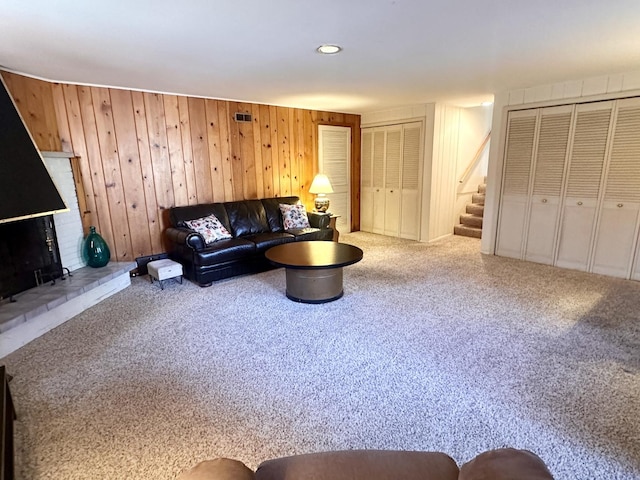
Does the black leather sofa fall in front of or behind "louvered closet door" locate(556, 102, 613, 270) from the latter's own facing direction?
in front

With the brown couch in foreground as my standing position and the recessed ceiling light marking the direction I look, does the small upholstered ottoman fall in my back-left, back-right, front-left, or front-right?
front-left

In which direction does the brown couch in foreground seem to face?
away from the camera

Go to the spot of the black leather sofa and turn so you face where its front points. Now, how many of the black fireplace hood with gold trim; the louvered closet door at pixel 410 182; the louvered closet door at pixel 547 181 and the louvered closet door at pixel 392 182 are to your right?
1

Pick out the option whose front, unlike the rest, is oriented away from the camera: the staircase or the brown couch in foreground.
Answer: the brown couch in foreground

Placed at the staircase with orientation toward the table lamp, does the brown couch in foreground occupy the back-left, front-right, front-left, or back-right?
front-left

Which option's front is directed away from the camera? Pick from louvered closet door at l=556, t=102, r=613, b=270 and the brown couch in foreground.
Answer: the brown couch in foreground

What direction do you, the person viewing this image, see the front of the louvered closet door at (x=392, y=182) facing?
facing the viewer and to the left of the viewer

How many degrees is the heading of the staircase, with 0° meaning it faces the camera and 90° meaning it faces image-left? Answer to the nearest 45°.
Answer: approximately 45°

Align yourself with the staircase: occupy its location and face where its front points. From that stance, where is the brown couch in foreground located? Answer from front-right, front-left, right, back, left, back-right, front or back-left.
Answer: front-left

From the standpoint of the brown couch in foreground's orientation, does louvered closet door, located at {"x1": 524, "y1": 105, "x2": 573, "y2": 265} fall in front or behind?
in front

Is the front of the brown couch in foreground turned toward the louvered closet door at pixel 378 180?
yes

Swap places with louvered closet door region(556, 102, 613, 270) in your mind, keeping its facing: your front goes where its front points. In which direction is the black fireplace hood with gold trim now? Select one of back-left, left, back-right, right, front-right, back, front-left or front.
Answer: front

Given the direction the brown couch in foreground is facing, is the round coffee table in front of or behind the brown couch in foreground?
in front

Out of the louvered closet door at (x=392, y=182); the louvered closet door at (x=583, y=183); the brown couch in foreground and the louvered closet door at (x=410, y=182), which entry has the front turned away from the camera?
the brown couch in foreground

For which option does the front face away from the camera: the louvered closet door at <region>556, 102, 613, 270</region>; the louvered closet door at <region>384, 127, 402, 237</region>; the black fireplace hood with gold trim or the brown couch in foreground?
the brown couch in foreground
